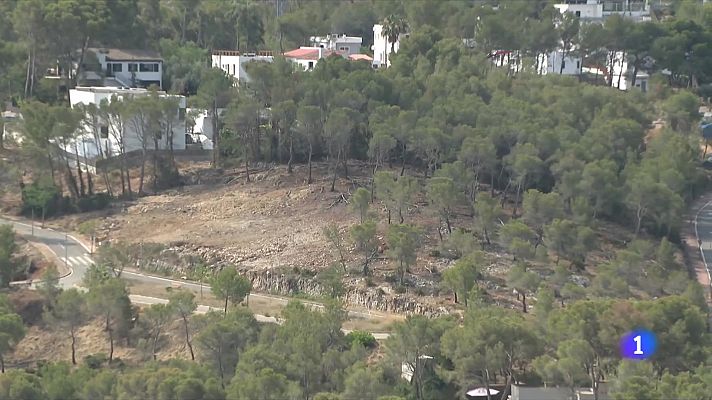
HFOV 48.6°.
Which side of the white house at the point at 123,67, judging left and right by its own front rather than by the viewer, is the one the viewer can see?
front

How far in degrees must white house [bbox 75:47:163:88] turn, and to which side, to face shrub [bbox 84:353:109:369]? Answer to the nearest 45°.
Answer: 0° — it already faces it

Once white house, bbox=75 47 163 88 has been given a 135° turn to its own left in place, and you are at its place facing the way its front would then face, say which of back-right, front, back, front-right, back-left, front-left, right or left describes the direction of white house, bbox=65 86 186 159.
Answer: back-right

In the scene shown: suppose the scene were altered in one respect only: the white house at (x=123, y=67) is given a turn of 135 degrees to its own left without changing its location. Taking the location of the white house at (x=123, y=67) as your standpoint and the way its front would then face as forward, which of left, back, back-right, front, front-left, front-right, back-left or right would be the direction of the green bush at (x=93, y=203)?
back-right

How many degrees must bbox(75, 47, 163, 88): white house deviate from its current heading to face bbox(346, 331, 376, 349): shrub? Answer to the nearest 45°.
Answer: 0° — it already faces it

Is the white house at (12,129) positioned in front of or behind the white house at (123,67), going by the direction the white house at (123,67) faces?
in front

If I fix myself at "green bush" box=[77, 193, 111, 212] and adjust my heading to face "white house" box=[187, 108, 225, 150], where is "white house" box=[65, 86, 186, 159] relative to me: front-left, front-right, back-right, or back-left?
front-left

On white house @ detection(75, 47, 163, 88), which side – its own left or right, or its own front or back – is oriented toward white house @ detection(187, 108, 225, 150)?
front

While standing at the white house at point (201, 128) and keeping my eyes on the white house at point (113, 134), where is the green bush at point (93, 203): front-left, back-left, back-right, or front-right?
front-left
